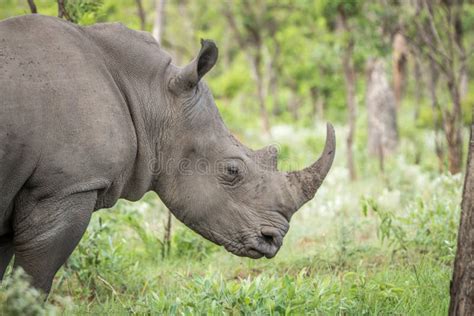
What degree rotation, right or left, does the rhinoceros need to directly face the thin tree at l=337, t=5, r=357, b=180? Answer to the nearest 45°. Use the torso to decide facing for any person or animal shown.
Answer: approximately 90° to its left

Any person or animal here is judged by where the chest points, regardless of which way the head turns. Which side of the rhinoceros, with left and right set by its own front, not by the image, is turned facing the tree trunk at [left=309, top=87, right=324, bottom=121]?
left

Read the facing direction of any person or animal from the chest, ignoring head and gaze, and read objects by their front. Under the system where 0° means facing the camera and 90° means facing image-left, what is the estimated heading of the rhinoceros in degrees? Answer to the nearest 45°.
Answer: approximately 270°
